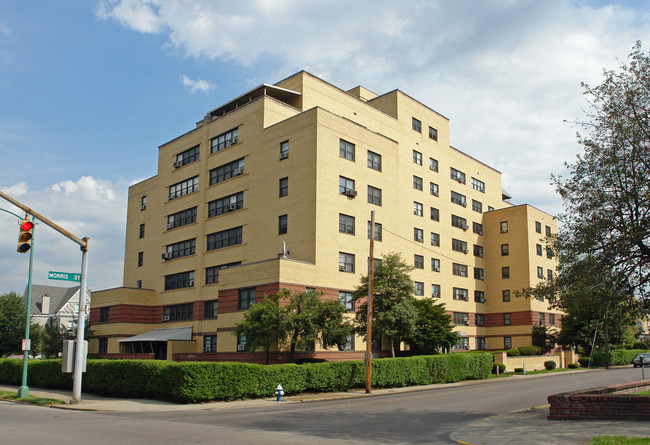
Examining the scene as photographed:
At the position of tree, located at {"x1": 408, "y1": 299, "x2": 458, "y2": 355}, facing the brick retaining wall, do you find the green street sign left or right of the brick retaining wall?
right

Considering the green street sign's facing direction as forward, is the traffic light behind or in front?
in front

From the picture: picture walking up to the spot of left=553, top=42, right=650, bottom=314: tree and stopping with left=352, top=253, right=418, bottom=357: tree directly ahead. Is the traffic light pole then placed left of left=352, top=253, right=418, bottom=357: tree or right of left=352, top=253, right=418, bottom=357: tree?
left

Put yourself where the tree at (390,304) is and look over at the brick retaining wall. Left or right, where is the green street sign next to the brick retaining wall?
right

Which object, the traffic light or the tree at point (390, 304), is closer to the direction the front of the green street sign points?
the traffic light

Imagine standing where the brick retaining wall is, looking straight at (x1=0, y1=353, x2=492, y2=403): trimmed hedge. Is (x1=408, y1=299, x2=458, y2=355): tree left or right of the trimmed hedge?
right

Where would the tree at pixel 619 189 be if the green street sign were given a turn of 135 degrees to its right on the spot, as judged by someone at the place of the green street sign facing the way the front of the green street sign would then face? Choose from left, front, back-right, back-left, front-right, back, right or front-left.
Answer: back

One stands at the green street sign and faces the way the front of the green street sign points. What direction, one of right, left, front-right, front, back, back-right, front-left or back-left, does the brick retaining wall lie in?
front-left

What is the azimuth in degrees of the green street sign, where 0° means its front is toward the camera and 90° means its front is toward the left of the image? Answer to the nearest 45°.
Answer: approximately 0°

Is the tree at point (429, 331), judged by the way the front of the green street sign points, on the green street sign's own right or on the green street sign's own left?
on the green street sign's own left
